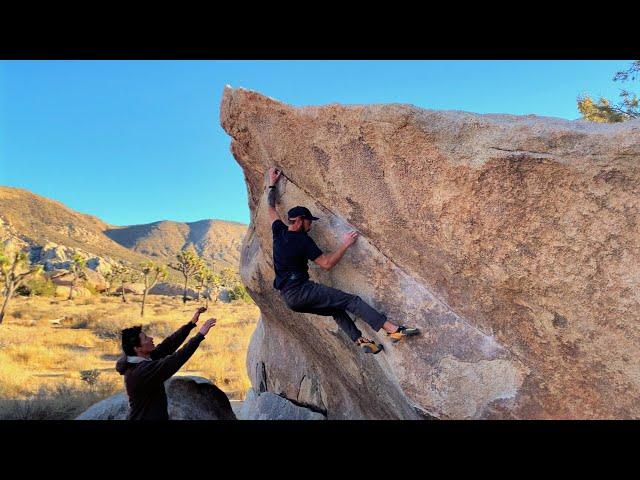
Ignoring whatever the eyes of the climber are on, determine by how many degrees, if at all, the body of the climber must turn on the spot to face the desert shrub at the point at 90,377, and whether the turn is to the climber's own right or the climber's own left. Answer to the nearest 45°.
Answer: approximately 90° to the climber's own left

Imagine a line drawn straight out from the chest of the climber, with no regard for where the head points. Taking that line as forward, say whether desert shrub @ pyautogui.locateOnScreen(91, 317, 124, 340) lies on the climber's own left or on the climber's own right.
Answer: on the climber's own left

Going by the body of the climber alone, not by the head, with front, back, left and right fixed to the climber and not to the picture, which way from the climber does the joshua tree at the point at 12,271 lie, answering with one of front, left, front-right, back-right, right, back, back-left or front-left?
left

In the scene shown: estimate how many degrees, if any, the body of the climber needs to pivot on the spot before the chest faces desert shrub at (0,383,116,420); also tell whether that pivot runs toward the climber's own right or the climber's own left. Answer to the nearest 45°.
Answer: approximately 90° to the climber's own left

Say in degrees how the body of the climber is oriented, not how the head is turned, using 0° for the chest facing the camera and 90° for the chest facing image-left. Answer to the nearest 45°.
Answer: approximately 225°

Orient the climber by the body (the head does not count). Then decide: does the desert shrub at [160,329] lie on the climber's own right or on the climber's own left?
on the climber's own left

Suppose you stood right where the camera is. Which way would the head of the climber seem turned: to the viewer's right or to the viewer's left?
to the viewer's right

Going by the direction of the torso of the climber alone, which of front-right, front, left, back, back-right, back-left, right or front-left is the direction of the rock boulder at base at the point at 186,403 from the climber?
left
